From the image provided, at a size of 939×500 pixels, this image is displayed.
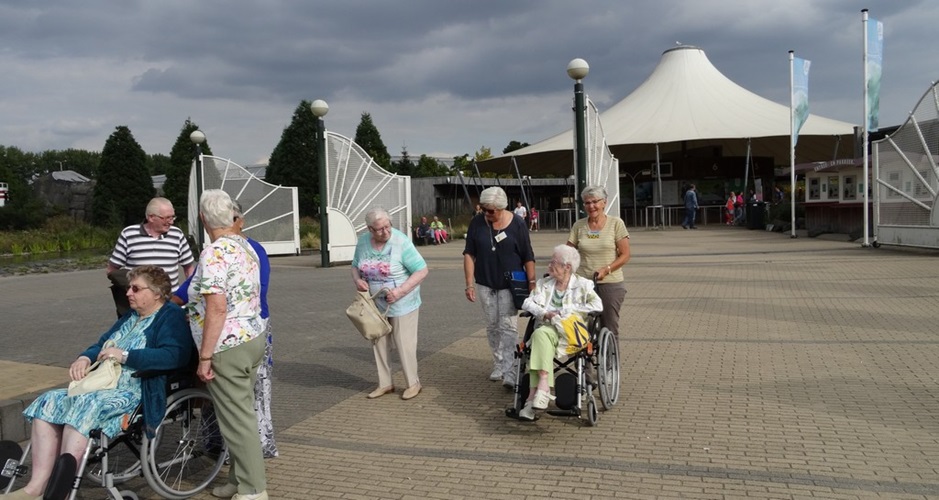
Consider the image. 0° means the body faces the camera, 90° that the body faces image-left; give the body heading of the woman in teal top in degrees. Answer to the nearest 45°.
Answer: approximately 45°

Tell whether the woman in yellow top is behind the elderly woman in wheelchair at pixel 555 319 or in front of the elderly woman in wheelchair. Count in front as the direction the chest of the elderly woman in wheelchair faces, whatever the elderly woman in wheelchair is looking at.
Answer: behind

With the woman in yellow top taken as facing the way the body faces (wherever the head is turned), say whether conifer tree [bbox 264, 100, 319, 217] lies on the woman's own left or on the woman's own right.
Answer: on the woman's own right

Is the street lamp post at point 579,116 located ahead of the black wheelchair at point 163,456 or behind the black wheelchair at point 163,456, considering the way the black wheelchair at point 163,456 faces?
behind

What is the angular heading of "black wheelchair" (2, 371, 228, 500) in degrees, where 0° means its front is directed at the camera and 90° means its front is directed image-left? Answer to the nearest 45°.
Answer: approximately 45°

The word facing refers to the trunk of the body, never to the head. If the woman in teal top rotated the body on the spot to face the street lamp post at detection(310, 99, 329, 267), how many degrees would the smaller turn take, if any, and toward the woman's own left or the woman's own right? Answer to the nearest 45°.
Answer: approximately 135° to the woman's own right

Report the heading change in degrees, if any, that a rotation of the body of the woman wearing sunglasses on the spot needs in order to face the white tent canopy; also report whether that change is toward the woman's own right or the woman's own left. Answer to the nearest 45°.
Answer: approximately 180°

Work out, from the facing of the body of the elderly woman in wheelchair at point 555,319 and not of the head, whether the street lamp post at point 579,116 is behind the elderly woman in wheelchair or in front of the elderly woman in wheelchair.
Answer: behind

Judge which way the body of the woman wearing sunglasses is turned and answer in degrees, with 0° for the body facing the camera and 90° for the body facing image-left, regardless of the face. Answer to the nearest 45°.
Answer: approximately 0°

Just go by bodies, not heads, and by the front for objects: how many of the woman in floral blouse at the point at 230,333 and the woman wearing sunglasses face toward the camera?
1

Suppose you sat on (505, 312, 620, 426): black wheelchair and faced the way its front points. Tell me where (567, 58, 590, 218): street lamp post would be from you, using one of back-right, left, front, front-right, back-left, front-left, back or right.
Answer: back-right
